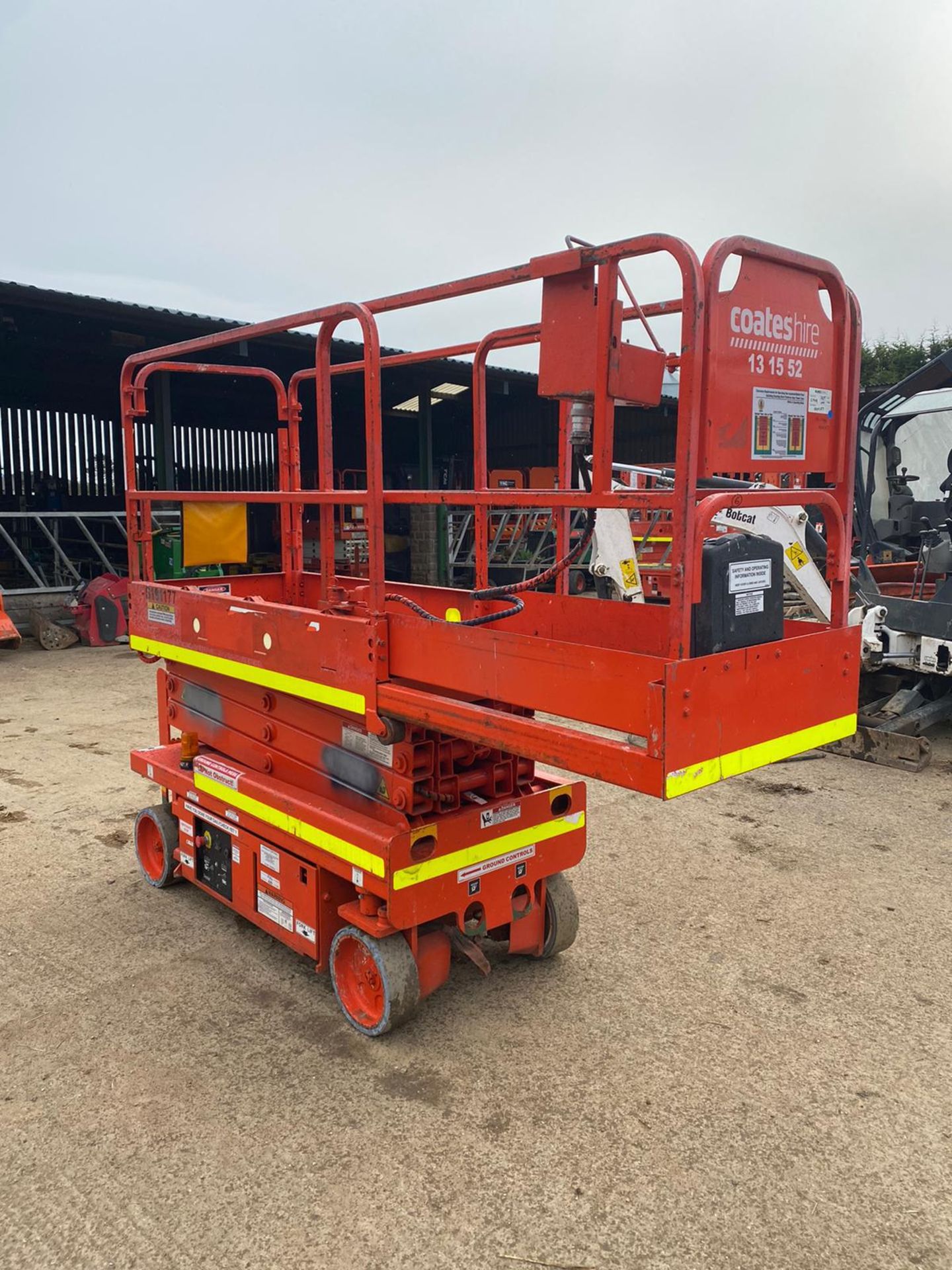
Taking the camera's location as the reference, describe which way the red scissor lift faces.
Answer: facing the viewer and to the right of the viewer
